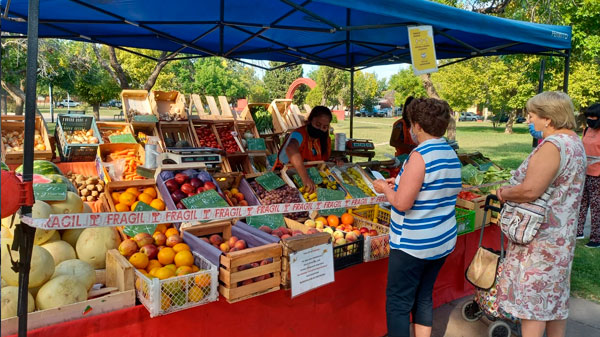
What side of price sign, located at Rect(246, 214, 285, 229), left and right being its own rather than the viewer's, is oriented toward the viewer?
front

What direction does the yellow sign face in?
toward the camera

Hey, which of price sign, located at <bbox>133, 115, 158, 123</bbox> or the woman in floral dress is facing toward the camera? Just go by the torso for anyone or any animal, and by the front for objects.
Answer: the price sign

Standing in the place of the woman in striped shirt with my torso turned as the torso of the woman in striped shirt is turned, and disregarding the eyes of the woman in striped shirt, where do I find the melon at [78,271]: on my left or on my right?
on my left

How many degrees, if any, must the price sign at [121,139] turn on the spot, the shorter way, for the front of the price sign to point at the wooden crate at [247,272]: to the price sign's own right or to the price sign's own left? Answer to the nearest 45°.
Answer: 0° — it already faces it

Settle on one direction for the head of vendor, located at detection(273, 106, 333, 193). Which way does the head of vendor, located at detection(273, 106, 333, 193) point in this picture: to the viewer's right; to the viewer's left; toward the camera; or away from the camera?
toward the camera

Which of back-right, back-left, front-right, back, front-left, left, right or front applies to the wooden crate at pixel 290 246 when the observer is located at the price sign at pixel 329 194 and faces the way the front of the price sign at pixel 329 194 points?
front

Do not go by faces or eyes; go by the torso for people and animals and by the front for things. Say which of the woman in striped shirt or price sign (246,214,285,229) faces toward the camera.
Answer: the price sign

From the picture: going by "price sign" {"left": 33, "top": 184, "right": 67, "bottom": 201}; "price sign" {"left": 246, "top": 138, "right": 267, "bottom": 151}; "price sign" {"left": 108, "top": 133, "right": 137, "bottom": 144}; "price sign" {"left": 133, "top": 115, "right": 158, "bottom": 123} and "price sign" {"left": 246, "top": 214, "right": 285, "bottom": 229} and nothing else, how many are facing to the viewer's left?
0

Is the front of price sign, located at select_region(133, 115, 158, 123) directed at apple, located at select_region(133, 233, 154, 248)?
yes

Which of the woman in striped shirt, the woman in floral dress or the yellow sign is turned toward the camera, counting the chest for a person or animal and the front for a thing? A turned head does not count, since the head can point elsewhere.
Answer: the yellow sign

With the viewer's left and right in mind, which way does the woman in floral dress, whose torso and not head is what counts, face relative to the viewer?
facing to the left of the viewer

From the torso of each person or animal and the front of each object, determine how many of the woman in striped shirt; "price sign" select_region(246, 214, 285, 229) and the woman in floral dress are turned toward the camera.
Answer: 1

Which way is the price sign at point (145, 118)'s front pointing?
toward the camera

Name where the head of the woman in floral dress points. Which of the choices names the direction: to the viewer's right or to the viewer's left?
to the viewer's left

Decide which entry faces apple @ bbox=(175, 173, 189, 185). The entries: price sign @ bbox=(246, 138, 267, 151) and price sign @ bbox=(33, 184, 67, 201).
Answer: price sign @ bbox=(246, 138, 267, 151)

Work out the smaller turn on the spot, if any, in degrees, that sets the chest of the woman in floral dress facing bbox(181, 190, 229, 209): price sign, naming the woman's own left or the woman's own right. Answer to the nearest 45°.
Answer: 0° — they already face it

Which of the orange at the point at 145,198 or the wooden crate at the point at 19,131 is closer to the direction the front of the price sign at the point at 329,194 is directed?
the orange
